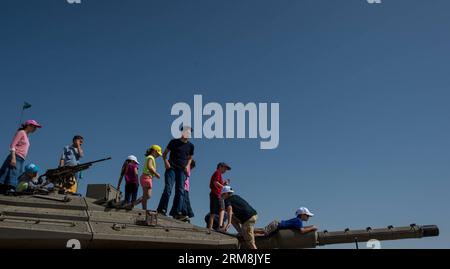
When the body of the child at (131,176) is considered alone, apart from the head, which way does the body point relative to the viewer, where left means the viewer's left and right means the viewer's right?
facing away from the viewer

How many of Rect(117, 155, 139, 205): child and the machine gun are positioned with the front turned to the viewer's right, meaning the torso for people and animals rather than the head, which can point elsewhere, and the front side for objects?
1

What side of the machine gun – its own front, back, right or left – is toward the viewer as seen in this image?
right

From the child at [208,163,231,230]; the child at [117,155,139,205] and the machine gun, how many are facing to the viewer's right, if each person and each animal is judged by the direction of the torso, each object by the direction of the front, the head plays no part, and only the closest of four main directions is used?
2

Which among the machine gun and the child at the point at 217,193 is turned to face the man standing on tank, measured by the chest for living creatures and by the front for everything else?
the machine gun

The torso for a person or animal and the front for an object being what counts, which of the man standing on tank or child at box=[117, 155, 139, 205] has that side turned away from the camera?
the child

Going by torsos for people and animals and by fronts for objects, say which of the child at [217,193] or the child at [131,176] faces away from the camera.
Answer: the child at [131,176]

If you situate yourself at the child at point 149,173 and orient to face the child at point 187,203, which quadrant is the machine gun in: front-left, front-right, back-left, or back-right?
back-left
